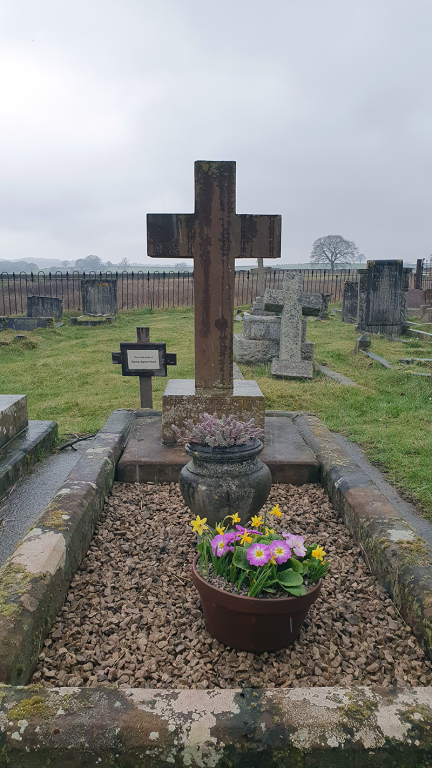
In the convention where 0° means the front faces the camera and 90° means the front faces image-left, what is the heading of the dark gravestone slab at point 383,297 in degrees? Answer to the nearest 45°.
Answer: approximately 0°

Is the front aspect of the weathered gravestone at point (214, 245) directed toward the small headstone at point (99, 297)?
no

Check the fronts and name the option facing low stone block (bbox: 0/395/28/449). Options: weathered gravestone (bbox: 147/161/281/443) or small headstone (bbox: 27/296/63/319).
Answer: the small headstone

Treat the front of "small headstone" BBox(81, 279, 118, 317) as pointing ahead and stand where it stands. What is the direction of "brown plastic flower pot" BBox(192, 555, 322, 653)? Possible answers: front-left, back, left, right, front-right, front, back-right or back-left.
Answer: front

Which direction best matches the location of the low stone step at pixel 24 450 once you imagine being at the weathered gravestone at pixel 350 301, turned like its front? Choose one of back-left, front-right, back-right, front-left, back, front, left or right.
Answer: front

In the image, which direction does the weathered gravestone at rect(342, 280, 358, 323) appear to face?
toward the camera

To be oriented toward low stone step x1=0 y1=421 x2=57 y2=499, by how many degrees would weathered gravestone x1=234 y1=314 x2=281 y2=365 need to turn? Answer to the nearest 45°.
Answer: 0° — it already faces it

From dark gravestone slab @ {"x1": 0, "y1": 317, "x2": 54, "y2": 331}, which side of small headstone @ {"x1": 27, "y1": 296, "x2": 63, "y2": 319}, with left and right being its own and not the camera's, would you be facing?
front

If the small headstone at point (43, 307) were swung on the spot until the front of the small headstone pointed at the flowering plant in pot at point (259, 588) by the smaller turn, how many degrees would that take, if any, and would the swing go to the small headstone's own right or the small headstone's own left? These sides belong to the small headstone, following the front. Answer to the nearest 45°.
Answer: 0° — it already faces it

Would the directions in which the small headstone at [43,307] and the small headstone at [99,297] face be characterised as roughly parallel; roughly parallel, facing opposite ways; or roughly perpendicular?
roughly parallel

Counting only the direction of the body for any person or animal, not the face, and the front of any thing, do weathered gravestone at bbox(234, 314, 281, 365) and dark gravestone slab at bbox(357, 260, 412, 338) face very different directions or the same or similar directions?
same or similar directions

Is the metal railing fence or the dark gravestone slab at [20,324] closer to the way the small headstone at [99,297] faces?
the dark gravestone slab

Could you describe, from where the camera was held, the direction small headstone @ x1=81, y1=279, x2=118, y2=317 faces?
facing the viewer

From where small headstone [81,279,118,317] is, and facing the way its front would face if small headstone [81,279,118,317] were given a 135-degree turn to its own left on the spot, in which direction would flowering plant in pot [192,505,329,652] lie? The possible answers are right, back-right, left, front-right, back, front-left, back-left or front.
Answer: back-right

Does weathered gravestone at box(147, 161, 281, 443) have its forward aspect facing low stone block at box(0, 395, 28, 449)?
no

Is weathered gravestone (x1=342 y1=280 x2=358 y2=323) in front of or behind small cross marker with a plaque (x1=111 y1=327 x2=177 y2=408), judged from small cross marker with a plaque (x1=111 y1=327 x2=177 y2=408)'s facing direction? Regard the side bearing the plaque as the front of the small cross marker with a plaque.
behind

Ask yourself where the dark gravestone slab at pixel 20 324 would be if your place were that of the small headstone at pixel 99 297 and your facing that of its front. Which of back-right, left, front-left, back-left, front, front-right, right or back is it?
front-right

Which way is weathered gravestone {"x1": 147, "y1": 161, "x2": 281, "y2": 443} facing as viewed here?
toward the camera
